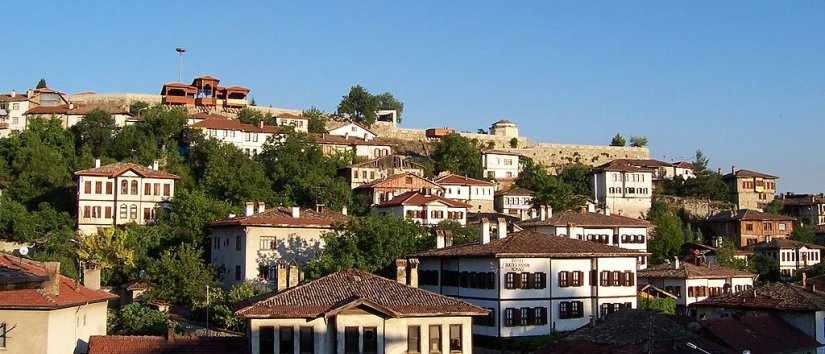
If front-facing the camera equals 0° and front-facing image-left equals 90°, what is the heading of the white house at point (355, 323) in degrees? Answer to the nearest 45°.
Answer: approximately 0°

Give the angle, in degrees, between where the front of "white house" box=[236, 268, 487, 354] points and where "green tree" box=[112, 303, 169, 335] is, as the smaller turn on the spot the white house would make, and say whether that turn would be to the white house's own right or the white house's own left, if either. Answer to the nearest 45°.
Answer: approximately 135° to the white house's own right

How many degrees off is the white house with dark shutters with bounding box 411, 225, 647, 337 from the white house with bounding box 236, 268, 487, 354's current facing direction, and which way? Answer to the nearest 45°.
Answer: approximately 135° to its left
